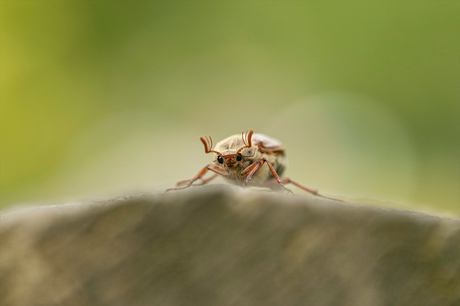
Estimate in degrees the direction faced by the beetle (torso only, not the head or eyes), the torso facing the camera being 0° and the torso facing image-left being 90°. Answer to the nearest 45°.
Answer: approximately 45°
